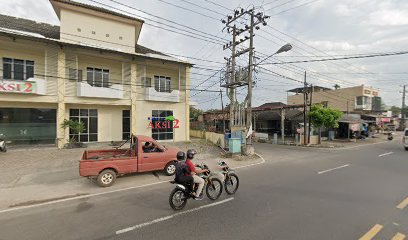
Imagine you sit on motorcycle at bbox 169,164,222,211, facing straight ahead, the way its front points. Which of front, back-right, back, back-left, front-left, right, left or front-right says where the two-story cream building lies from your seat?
left

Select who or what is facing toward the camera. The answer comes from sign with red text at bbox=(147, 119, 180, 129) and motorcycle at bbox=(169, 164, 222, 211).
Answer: the sign with red text

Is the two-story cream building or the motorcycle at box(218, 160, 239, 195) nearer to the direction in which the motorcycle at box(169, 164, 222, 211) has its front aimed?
the motorcycle

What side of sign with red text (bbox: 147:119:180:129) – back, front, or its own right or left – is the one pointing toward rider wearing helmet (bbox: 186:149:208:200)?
front

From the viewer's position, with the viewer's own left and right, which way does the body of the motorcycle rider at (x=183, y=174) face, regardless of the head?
facing away from the viewer and to the right of the viewer

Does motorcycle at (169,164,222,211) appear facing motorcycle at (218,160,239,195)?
yes

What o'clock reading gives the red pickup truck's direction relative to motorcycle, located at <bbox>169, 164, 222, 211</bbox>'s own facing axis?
The red pickup truck is roughly at 9 o'clock from the motorcycle.

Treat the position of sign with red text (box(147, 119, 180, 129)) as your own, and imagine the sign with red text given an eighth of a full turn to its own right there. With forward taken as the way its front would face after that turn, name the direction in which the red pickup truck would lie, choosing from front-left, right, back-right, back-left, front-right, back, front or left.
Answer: front-left

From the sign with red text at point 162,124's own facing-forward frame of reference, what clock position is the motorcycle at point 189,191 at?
The motorcycle is roughly at 12 o'clock from the sign with red text.

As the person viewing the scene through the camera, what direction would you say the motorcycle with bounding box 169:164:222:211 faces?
facing away from the viewer and to the right of the viewer

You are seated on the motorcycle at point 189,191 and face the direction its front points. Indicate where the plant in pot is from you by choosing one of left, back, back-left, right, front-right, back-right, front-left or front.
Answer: left

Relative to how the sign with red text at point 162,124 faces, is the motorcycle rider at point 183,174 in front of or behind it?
in front

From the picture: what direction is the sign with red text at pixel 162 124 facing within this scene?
toward the camera

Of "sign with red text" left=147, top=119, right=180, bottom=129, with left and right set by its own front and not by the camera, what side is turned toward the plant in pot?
right

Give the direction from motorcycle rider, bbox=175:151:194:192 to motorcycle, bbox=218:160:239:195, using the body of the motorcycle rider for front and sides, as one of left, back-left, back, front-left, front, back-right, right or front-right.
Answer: front

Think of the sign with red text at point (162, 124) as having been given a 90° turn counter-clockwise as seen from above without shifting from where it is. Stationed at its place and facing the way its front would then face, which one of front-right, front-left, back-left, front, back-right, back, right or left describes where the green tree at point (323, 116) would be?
front
